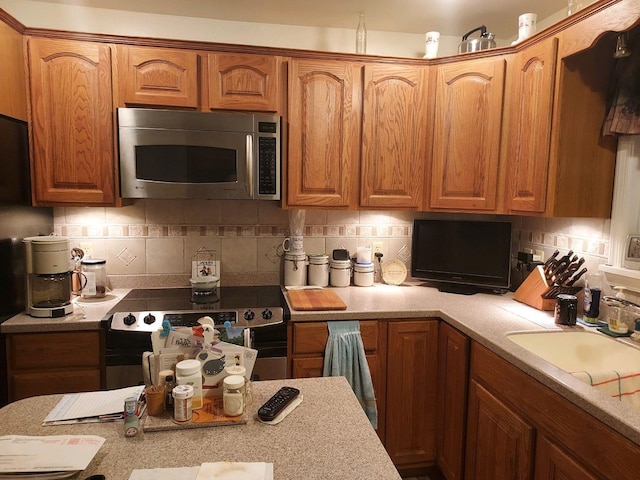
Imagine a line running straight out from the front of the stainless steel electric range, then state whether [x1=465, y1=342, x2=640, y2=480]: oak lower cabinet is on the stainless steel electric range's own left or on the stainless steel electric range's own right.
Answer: on the stainless steel electric range's own left

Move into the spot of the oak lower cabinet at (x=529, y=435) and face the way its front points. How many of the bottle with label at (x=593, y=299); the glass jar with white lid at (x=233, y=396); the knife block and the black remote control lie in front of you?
2

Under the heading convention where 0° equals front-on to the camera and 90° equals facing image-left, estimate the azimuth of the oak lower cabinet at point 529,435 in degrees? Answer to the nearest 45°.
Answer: approximately 45°

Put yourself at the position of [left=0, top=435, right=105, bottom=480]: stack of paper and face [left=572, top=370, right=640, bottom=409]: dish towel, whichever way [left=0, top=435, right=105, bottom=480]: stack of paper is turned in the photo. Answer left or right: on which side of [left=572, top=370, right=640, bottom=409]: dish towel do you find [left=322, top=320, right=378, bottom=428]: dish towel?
left

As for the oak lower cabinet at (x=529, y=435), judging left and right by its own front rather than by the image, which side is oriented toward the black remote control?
front

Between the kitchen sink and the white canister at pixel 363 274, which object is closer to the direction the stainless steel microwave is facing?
the kitchen sink

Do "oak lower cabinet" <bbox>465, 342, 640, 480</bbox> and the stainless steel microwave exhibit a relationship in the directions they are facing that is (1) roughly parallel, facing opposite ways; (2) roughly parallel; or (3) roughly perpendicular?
roughly perpendicular

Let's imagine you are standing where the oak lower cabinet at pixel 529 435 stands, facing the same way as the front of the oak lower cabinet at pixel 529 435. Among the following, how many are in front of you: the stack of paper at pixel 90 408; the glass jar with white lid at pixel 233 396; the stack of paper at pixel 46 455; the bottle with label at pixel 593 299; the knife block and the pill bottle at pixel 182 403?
4

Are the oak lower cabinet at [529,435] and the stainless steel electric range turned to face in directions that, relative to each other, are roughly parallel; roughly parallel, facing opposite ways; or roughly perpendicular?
roughly perpendicular

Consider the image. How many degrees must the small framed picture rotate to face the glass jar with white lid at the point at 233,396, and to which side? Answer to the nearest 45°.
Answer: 0° — it already faces it
